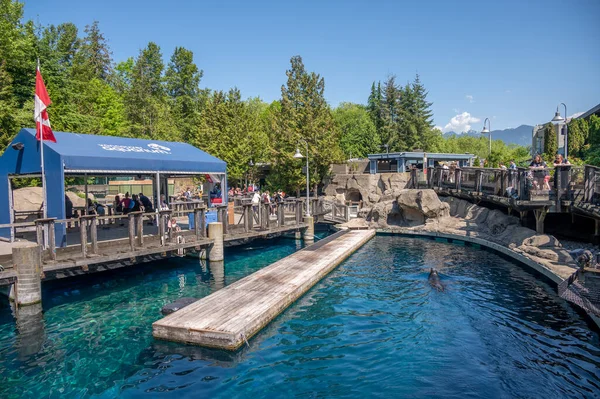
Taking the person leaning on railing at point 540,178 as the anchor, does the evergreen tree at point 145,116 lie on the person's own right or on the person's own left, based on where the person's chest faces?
on the person's own right

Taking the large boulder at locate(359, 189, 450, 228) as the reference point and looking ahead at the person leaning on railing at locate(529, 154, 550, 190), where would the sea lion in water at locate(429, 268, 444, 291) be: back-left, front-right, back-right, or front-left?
front-right

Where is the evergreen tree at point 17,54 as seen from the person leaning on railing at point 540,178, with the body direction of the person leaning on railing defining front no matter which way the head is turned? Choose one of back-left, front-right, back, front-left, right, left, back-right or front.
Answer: front-right

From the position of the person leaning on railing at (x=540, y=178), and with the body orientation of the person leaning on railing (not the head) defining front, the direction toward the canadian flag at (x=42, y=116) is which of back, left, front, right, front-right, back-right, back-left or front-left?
front

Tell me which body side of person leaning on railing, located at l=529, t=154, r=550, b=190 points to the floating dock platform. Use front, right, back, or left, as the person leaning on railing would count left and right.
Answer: front

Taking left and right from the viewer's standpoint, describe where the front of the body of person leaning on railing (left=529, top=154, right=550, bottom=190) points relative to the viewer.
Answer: facing the viewer and to the left of the viewer

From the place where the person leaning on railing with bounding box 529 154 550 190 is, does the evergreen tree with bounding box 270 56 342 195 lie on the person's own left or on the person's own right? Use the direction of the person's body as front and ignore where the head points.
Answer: on the person's own right

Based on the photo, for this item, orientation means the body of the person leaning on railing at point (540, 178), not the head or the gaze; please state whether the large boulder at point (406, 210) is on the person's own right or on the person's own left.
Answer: on the person's own right

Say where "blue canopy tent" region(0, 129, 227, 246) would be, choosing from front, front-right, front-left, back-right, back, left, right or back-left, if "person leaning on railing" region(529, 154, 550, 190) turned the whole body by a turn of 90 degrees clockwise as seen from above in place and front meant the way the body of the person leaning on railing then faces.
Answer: left

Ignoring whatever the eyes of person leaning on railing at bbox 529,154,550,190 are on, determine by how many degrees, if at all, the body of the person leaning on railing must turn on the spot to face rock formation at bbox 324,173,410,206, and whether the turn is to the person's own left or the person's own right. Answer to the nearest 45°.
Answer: approximately 90° to the person's own right

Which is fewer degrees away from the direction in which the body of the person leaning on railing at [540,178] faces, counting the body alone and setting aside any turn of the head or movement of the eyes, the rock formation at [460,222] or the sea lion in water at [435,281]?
the sea lion in water

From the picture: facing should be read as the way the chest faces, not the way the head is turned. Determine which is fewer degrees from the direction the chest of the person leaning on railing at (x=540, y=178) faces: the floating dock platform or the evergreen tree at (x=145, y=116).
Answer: the floating dock platform

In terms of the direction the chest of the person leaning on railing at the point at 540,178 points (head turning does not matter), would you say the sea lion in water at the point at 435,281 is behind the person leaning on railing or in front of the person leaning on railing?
in front
